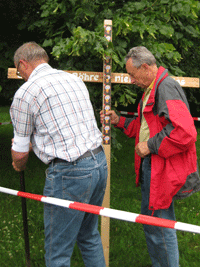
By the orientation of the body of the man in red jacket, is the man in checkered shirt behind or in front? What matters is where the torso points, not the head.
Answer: in front

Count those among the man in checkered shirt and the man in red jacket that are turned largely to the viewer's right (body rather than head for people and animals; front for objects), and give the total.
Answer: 0

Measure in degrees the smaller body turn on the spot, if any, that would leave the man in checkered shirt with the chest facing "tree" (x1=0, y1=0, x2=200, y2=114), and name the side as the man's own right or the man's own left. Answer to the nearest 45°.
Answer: approximately 45° to the man's own right

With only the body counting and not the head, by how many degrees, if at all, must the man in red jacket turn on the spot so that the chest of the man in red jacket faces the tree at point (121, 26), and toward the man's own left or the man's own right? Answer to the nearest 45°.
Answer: approximately 90° to the man's own right

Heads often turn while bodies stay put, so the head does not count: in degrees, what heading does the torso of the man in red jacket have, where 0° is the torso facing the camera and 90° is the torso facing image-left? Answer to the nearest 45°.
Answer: approximately 90°

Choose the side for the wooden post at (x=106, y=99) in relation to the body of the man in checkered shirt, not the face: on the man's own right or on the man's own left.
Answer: on the man's own right

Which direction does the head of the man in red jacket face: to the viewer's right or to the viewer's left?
to the viewer's left
